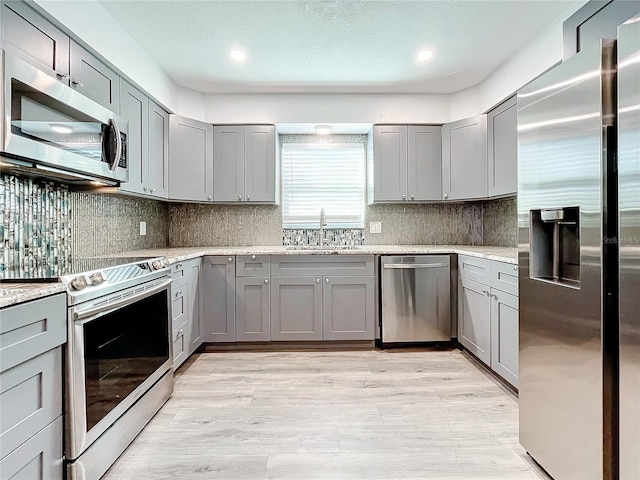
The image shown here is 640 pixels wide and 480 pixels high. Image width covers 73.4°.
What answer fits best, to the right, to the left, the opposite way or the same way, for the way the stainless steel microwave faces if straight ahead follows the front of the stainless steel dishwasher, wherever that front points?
to the left

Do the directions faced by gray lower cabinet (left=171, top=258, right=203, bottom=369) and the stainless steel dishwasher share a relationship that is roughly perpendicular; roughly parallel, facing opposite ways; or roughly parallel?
roughly perpendicular

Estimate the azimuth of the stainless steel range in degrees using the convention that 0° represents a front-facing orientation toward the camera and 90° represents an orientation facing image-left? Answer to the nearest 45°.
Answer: approximately 315°

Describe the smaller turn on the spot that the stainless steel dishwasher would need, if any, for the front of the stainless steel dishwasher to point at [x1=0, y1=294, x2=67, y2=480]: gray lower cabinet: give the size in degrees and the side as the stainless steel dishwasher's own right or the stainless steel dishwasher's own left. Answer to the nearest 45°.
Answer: approximately 45° to the stainless steel dishwasher's own right

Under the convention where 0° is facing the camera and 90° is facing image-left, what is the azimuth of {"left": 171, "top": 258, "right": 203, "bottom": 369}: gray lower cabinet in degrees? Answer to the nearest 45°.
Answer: approximately 315°

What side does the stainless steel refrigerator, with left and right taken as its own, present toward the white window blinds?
right

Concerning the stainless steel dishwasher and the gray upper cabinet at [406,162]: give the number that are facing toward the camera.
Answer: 2

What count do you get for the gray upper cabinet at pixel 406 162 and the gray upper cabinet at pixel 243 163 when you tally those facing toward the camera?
2

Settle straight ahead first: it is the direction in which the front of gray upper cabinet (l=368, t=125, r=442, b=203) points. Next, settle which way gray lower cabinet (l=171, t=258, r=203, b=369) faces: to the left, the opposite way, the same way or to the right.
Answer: to the left

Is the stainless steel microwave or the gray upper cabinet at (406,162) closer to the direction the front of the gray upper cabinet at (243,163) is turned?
the stainless steel microwave
